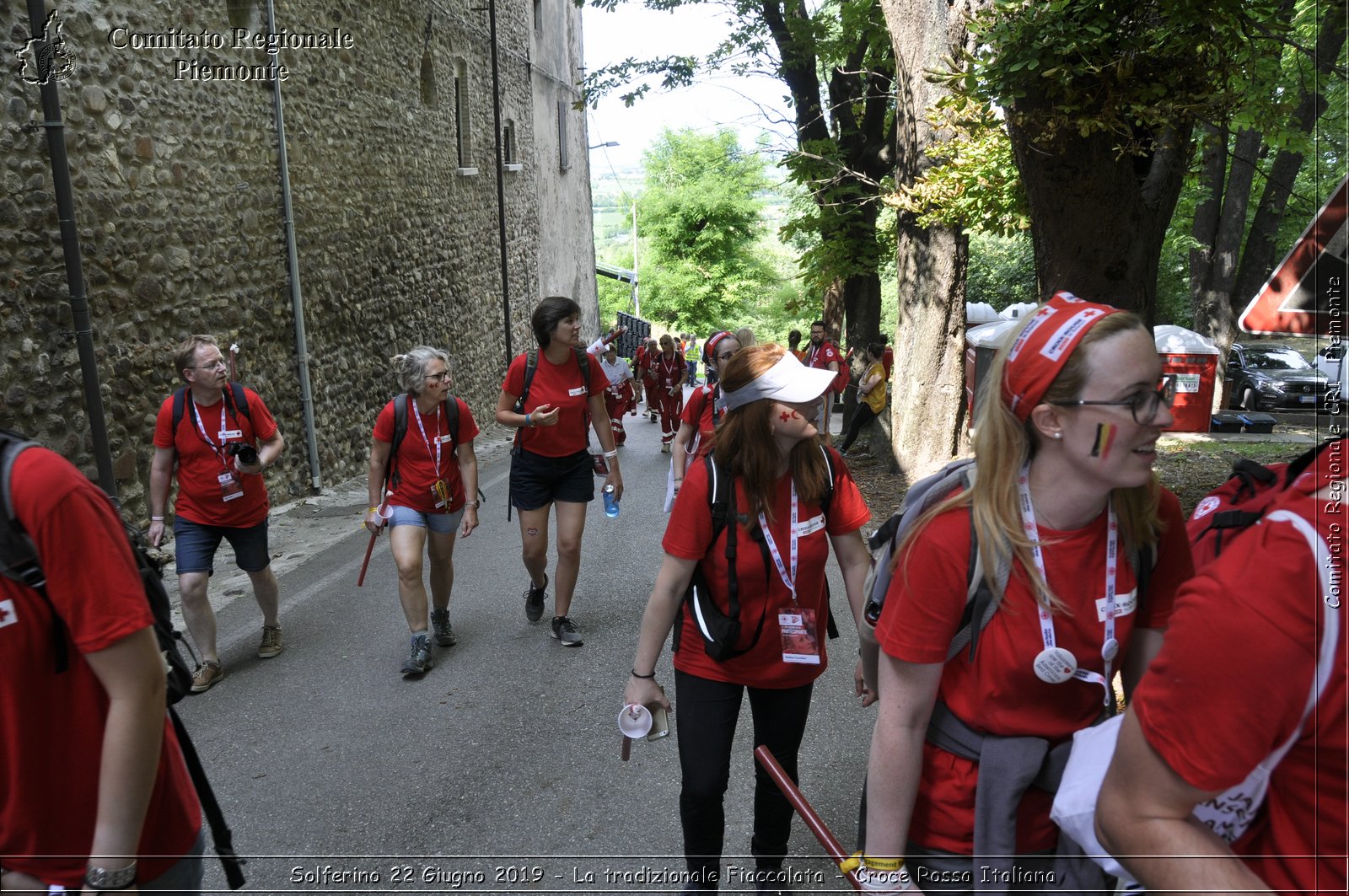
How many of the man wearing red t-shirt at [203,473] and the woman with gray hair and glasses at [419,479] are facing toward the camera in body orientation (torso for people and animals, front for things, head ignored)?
2

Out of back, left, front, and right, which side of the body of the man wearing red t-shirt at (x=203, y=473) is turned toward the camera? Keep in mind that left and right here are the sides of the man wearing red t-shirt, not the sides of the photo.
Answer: front

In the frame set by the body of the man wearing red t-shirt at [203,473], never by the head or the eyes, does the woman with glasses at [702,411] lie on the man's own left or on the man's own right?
on the man's own left

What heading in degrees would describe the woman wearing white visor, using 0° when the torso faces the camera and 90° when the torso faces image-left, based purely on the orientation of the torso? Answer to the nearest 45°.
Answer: approximately 315°

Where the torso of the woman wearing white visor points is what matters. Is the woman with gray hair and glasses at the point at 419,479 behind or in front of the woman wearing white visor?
behind

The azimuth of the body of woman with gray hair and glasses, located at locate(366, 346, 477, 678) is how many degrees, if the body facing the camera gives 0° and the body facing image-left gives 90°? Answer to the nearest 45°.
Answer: approximately 0°

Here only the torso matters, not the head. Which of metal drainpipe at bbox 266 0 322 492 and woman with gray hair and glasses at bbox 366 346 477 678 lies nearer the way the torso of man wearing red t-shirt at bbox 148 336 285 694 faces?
the woman with gray hair and glasses

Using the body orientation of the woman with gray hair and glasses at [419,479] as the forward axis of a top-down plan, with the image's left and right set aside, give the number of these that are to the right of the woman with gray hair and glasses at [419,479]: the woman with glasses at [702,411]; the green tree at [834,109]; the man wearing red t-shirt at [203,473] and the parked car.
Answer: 1

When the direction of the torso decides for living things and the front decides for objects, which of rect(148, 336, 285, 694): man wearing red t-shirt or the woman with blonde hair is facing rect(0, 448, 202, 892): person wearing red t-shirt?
rect(148, 336, 285, 694): man wearing red t-shirt

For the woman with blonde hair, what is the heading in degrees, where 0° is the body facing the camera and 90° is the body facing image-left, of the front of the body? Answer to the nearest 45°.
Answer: approximately 315°
